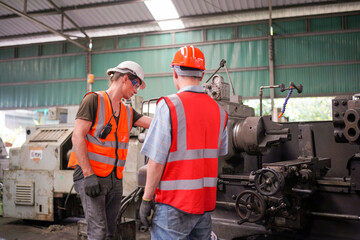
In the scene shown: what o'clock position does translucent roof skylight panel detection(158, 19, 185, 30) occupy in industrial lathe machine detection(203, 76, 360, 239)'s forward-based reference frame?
The translucent roof skylight panel is roughly at 5 o'clock from the industrial lathe machine.

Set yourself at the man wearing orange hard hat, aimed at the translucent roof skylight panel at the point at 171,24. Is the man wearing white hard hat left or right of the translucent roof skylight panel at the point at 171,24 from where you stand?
left

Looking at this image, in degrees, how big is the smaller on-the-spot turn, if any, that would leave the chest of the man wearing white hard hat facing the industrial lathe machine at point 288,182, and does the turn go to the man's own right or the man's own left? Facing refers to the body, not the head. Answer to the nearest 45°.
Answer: approximately 45° to the man's own left

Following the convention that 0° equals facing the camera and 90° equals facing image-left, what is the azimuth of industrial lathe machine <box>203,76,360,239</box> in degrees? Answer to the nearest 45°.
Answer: approximately 0°

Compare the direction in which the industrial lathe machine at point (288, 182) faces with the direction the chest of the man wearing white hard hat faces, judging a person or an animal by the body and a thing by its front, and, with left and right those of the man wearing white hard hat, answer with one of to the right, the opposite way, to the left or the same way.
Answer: to the right

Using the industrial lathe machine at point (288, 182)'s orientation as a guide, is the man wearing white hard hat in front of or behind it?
in front

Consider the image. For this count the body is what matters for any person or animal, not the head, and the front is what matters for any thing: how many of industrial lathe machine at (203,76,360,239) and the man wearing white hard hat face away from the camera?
0

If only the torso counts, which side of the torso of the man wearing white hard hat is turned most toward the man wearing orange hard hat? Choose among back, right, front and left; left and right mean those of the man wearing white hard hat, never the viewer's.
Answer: front

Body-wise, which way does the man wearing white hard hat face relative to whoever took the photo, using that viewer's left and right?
facing the viewer and to the right of the viewer
